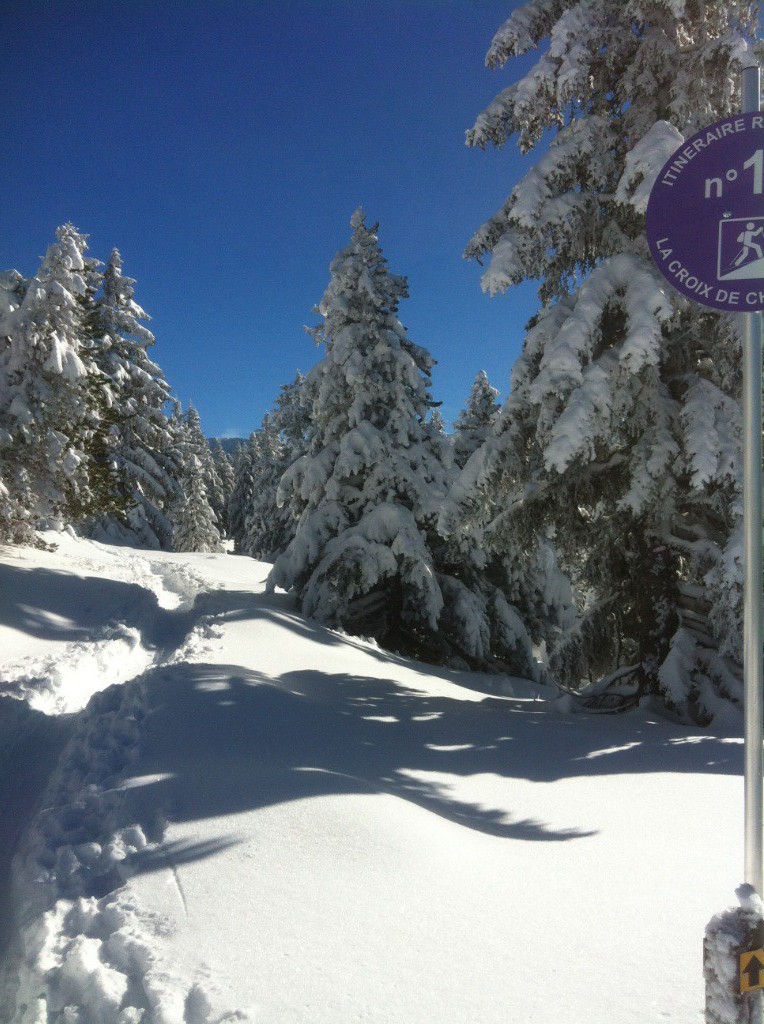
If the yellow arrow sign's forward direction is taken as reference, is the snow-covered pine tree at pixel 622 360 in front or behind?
behind

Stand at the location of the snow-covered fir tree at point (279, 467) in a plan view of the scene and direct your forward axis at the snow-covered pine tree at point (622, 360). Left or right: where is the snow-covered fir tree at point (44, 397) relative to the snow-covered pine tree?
right

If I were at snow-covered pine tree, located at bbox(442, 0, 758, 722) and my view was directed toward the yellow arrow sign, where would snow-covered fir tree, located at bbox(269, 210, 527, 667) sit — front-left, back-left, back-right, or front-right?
back-right

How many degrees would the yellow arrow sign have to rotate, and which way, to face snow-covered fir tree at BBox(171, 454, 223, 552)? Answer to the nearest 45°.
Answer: approximately 135° to its right

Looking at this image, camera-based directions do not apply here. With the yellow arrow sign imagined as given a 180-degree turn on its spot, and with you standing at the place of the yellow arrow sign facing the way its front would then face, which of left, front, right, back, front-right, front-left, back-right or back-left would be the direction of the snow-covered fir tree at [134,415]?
front-left

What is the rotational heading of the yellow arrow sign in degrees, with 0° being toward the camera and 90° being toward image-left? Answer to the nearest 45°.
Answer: approximately 0°

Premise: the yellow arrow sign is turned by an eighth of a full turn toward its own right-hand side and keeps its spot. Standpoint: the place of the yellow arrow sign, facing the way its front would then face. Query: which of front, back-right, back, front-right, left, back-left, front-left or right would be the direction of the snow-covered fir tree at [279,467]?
right

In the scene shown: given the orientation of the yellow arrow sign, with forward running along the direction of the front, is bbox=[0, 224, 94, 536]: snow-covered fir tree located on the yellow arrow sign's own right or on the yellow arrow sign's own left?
on the yellow arrow sign's own right
